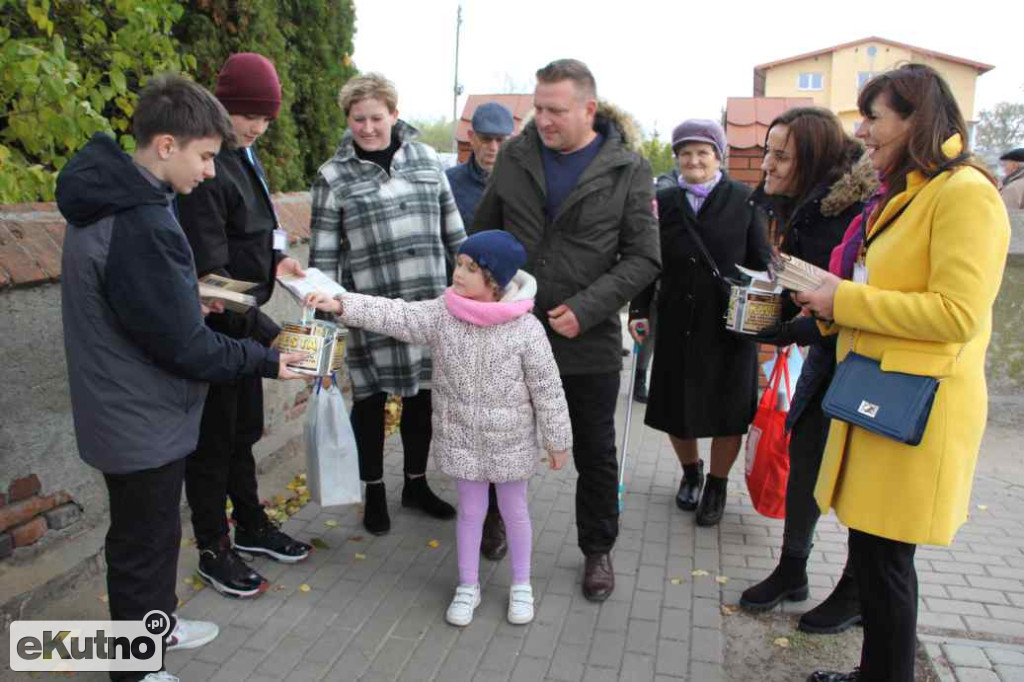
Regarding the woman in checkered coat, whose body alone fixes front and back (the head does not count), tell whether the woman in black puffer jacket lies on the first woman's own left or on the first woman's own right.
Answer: on the first woman's own left

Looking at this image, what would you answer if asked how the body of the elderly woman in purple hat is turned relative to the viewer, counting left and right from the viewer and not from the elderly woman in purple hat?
facing the viewer

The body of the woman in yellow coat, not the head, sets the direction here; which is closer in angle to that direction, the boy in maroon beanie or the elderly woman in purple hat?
the boy in maroon beanie

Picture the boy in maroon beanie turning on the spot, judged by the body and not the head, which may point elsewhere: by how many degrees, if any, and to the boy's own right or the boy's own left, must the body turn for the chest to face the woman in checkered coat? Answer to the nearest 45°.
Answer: approximately 90° to the boy's own left

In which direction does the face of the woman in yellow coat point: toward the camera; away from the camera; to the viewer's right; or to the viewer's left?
to the viewer's left

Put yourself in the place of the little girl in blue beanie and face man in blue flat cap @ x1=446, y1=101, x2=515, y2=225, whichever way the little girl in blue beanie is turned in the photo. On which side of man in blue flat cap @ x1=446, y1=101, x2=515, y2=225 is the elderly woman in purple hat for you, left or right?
right

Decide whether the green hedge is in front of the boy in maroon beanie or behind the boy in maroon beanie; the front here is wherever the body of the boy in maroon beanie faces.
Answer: behind

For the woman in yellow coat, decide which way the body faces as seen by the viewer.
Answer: to the viewer's left

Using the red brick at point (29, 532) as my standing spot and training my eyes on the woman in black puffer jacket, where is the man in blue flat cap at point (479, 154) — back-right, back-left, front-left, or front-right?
front-left

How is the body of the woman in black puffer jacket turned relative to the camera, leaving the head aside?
to the viewer's left

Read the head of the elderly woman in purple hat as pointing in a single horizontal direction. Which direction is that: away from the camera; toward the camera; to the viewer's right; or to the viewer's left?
toward the camera

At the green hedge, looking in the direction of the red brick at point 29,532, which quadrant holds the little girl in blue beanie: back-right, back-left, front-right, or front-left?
front-left

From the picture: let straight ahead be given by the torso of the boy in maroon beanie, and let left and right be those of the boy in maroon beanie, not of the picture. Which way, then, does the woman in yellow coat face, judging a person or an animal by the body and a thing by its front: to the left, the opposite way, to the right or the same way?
the opposite way

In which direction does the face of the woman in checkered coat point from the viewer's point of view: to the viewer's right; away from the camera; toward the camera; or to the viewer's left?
toward the camera

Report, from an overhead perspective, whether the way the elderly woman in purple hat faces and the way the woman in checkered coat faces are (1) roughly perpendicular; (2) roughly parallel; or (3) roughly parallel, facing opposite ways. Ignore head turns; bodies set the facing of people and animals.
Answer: roughly parallel

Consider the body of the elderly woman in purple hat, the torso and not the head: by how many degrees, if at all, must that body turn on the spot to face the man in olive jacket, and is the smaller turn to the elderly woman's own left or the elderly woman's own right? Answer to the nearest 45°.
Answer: approximately 45° to the elderly woman's own right
